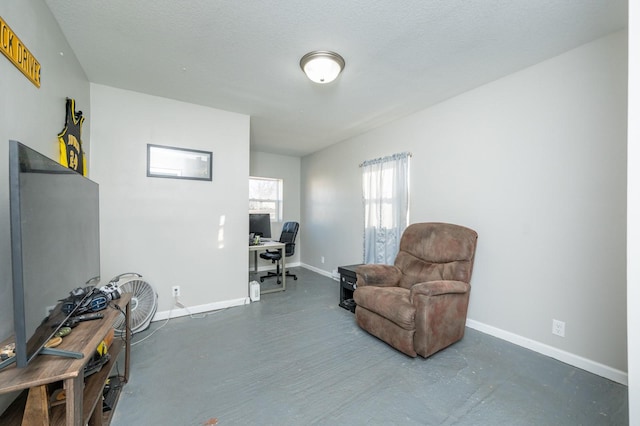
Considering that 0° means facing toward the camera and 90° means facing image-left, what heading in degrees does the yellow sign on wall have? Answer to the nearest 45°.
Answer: approximately 315°

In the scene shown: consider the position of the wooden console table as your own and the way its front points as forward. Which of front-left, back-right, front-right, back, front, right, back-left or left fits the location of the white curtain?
front-left

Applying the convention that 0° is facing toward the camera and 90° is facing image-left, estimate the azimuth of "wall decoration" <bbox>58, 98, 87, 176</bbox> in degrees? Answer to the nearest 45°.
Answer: approximately 315°

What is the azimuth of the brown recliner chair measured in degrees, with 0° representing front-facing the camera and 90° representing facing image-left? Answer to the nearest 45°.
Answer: approximately 45°

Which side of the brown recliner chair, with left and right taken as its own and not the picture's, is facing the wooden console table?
front

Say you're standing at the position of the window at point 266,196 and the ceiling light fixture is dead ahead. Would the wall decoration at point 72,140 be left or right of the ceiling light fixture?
right

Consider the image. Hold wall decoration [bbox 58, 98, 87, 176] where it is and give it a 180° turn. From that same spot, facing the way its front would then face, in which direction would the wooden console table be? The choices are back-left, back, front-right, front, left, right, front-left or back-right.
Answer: back-left

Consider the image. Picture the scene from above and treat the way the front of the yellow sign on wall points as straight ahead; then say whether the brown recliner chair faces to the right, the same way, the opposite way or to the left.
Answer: the opposite way

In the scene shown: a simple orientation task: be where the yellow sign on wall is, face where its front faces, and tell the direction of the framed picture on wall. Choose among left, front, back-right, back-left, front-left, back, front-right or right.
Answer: left

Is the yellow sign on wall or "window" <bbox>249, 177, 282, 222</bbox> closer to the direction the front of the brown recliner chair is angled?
the yellow sign on wall

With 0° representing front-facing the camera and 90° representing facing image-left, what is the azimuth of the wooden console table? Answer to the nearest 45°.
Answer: approximately 315°

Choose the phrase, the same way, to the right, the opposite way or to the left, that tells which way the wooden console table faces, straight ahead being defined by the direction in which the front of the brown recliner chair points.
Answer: the opposite way
